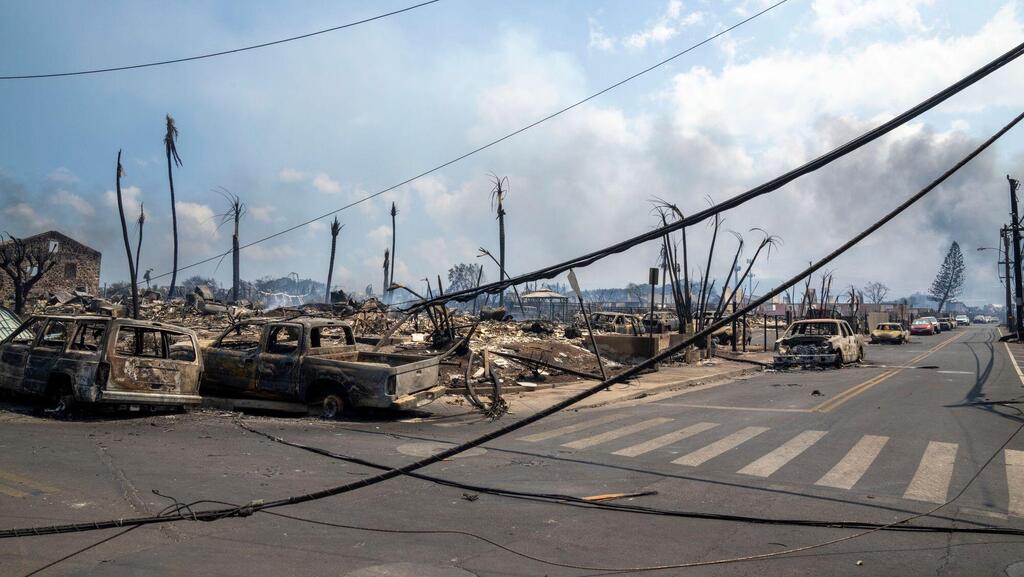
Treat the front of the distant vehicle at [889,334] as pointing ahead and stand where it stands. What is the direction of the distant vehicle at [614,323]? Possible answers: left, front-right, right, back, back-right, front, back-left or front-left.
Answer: front

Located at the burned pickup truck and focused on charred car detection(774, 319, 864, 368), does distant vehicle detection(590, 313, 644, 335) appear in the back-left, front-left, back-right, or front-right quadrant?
front-left

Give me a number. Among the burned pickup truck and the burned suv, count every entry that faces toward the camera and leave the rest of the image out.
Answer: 0

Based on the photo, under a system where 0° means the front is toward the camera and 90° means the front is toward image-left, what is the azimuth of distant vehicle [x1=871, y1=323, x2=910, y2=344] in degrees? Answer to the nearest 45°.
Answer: approximately 45°

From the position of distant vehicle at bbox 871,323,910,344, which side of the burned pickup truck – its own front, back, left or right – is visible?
right

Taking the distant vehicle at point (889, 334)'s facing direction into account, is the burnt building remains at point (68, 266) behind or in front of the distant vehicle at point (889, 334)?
in front

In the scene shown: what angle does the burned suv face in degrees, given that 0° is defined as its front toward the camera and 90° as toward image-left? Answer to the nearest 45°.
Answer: approximately 135°

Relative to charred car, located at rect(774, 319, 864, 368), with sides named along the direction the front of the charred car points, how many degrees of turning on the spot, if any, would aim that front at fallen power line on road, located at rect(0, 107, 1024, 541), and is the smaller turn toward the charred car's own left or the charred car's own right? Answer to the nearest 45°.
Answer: approximately 45° to the charred car's own left

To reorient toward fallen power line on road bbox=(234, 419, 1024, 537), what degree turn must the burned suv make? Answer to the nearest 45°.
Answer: approximately 180°

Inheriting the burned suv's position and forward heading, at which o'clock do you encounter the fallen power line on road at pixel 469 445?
The fallen power line on road is roughly at 7 o'clock from the burned suv.

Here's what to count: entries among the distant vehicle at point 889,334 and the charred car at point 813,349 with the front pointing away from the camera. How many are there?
0

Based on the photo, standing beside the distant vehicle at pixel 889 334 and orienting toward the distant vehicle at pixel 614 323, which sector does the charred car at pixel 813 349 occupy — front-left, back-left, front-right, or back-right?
front-left

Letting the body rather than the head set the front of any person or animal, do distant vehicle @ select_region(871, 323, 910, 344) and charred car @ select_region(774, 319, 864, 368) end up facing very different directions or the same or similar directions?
same or similar directions
